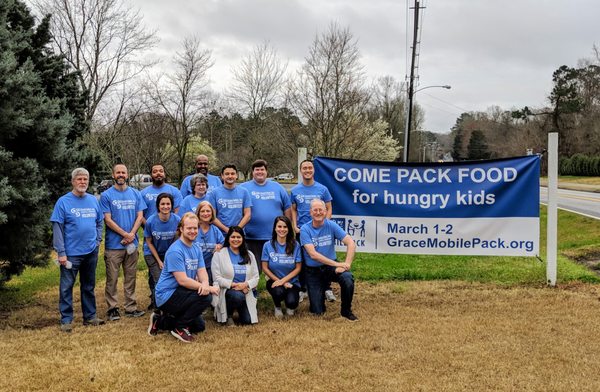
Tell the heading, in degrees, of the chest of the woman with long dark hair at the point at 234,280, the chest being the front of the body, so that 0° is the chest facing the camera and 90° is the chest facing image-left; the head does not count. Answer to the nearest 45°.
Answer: approximately 0°

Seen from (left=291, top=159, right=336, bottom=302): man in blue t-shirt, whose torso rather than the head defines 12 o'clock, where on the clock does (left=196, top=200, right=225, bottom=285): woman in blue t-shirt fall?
The woman in blue t-shirt is roughly at 2 o'clock from the man in blue t-shirt.

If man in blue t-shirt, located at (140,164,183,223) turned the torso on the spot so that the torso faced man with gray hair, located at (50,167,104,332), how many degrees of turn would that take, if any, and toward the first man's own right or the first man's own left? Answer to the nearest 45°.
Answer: approximately 45° to the first man's own right

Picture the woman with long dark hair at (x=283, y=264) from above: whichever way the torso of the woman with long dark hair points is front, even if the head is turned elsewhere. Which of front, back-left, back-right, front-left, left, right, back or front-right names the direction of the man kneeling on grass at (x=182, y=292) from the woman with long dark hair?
front-right

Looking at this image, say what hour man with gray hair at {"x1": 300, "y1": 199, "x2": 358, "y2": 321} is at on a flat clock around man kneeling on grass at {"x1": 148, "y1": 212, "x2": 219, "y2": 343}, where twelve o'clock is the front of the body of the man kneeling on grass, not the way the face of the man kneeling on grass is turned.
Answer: The man with gray hair is roughly at 10 o'clock from the man kneeling on grass.

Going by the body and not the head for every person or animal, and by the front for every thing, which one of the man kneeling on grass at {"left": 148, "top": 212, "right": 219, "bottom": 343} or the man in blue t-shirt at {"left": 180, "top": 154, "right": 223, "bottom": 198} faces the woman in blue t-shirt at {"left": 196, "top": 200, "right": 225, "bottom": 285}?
the man in blue t-shirt

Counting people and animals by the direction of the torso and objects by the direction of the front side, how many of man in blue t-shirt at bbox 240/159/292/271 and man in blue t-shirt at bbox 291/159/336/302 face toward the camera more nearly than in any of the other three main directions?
2

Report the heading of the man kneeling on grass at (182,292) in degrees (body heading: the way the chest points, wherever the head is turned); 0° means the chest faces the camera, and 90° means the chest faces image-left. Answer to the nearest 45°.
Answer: approximately 315°

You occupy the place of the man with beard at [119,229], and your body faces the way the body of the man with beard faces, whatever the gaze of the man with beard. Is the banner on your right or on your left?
on your left
